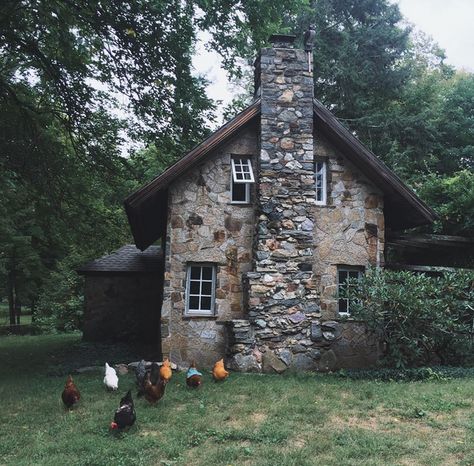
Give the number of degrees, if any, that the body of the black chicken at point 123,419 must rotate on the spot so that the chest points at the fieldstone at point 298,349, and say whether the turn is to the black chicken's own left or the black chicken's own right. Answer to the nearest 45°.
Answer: approximately 180°

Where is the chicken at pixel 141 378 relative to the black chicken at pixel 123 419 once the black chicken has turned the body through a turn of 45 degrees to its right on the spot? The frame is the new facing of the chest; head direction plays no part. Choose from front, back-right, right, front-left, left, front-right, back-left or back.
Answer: right

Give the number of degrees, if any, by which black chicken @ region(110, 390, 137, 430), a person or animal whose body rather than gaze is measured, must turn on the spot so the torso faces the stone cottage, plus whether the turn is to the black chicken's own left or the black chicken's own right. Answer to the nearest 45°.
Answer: approximately 180°

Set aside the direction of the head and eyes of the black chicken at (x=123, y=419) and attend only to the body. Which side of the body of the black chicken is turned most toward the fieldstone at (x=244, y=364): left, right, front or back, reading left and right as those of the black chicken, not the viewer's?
back

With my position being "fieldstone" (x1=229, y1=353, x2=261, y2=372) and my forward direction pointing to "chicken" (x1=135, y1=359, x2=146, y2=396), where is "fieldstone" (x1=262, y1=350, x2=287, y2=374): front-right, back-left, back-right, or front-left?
back-left

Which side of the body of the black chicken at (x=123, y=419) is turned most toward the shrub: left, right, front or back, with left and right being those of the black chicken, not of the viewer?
back

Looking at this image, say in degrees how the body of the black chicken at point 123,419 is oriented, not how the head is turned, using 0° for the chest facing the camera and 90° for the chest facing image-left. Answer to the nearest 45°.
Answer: approximately 45°

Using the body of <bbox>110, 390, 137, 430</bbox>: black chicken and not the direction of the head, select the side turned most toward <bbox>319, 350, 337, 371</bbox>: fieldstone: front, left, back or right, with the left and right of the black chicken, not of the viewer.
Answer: back

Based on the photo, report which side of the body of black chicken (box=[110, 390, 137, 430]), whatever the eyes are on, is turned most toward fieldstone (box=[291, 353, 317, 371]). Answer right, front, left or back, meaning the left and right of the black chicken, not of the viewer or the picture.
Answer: back

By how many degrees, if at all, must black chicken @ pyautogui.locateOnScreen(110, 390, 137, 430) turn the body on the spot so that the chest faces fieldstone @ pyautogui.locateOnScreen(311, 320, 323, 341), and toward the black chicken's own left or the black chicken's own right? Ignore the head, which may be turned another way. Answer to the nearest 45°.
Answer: approximately 180°

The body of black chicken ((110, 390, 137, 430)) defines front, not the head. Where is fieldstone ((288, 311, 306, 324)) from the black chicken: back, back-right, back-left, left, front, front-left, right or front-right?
back
